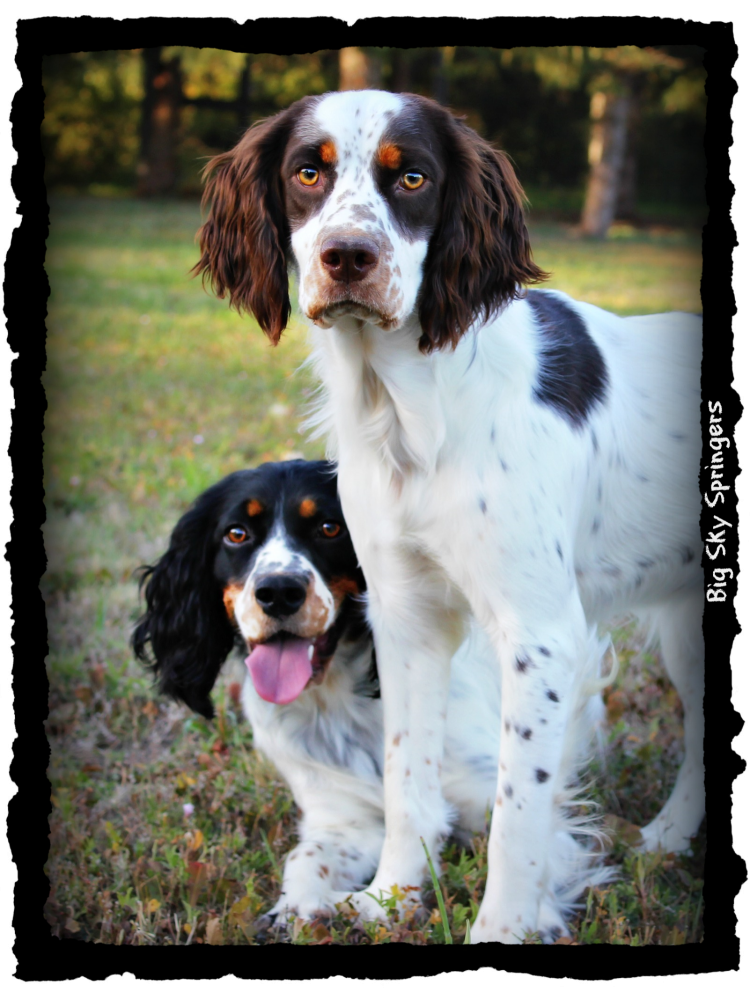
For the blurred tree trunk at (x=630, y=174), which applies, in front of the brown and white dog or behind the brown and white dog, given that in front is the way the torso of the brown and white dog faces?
behind

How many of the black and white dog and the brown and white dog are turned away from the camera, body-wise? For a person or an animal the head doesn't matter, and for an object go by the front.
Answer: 0

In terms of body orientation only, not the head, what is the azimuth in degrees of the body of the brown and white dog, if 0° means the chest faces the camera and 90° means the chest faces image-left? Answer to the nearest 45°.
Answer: approximately 45°

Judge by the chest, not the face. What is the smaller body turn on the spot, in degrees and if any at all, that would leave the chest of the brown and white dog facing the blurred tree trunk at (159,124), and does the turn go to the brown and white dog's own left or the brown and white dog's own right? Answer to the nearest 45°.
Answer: approximately 90° to the brown and white dog's own right

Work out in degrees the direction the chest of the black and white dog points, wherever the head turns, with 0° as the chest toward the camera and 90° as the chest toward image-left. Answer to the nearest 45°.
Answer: approximately 45°

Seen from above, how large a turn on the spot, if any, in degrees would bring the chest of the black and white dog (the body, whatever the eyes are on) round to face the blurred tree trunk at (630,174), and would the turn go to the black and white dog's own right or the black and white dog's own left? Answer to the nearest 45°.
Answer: approximately 180°
